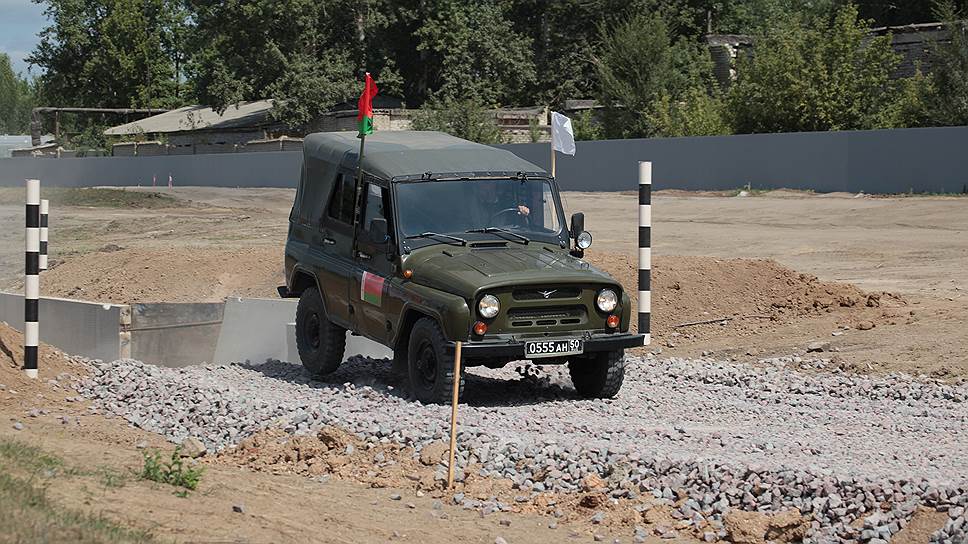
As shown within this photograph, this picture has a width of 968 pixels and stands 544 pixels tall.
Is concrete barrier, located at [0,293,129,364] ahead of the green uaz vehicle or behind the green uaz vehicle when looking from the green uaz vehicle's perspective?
behind

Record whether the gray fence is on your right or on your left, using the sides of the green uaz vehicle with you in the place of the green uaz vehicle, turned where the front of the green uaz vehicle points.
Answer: on your left

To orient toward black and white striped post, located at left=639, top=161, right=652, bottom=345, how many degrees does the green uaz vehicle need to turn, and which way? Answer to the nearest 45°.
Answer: approximately 90° to its left

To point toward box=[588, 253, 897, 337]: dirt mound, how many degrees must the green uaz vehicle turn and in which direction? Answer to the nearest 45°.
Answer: approximately 90° to its left

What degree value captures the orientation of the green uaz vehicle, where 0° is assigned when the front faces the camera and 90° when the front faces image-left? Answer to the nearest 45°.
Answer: approximately 315°

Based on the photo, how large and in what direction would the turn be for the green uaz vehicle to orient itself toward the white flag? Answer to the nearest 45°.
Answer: approximately 135° to its left

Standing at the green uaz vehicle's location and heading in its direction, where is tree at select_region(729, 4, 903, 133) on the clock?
The tree is roughly at 8 o'clock from the green uaz vehicle.

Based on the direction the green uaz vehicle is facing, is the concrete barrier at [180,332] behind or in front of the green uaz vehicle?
behind
